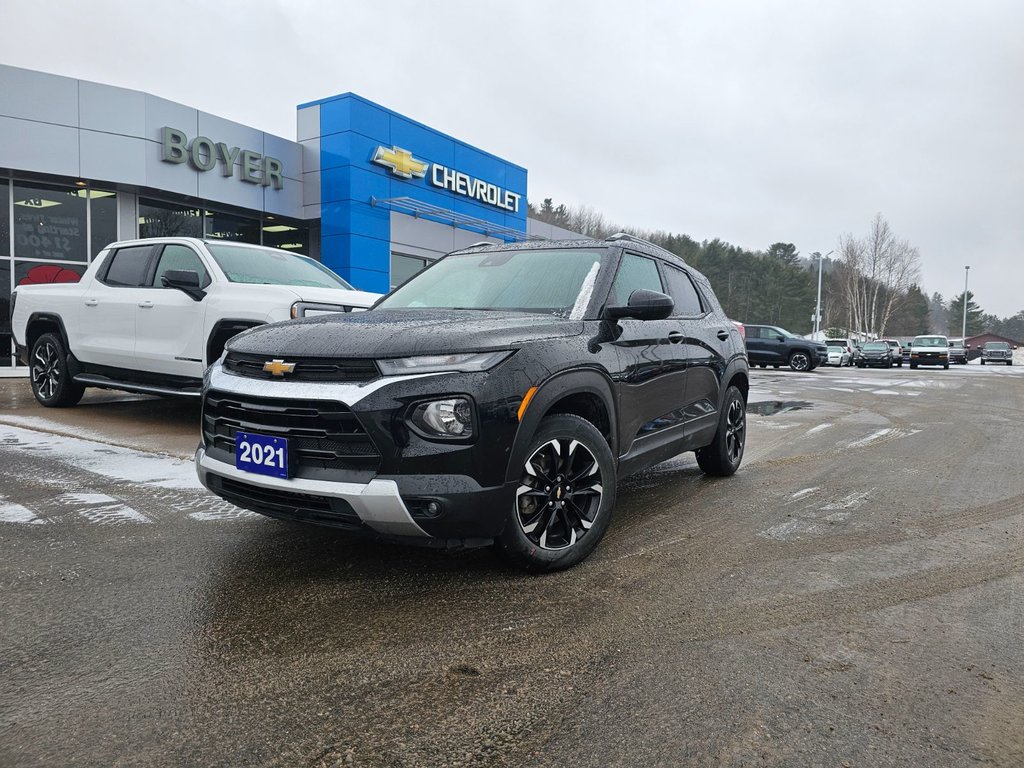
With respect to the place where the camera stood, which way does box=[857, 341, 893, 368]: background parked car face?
facing the viewer

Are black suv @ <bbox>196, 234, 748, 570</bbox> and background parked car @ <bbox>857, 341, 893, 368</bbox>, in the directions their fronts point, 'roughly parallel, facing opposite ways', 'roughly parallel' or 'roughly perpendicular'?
roughly parallel

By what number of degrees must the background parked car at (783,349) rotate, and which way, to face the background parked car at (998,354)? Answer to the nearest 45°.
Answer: approximately 45° to its left

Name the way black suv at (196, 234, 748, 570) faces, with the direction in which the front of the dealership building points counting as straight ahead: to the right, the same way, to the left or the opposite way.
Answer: to the right

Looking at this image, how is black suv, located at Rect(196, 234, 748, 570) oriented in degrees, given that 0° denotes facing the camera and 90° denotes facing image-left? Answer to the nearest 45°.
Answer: approximately 45°

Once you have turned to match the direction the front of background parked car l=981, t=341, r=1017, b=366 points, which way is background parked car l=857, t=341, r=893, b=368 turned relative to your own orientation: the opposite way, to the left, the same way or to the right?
the same way

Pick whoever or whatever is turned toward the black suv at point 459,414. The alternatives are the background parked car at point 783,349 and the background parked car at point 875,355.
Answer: the background parked car at point 875,355

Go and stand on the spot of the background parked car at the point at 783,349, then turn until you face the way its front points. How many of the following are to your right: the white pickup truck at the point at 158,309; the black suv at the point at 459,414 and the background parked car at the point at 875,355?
2

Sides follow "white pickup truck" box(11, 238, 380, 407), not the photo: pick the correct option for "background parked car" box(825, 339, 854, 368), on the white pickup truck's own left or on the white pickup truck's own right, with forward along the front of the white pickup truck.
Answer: on the white pickup truck's own left

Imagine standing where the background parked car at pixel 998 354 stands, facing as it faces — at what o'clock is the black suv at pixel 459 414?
The black suv is roughly at 12 o'clock from the background parked car.

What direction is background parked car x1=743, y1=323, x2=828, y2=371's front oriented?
to the viewer's right

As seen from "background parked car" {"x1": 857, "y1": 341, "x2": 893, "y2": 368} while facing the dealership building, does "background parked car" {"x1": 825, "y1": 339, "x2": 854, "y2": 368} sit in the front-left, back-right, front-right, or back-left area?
front-right

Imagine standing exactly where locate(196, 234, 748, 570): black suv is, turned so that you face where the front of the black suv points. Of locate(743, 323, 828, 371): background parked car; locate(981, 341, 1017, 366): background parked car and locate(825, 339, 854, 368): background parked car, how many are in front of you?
0

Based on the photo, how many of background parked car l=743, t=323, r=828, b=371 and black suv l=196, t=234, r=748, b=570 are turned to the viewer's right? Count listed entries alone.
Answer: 1

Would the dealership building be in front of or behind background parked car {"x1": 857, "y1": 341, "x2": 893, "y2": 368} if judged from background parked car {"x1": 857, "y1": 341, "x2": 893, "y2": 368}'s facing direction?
in front

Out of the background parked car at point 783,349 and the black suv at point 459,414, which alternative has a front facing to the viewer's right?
the background parked car

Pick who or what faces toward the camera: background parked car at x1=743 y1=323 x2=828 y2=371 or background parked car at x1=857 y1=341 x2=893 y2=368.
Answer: background parked car at x1=857 y1=341 x2=893 y2=368
